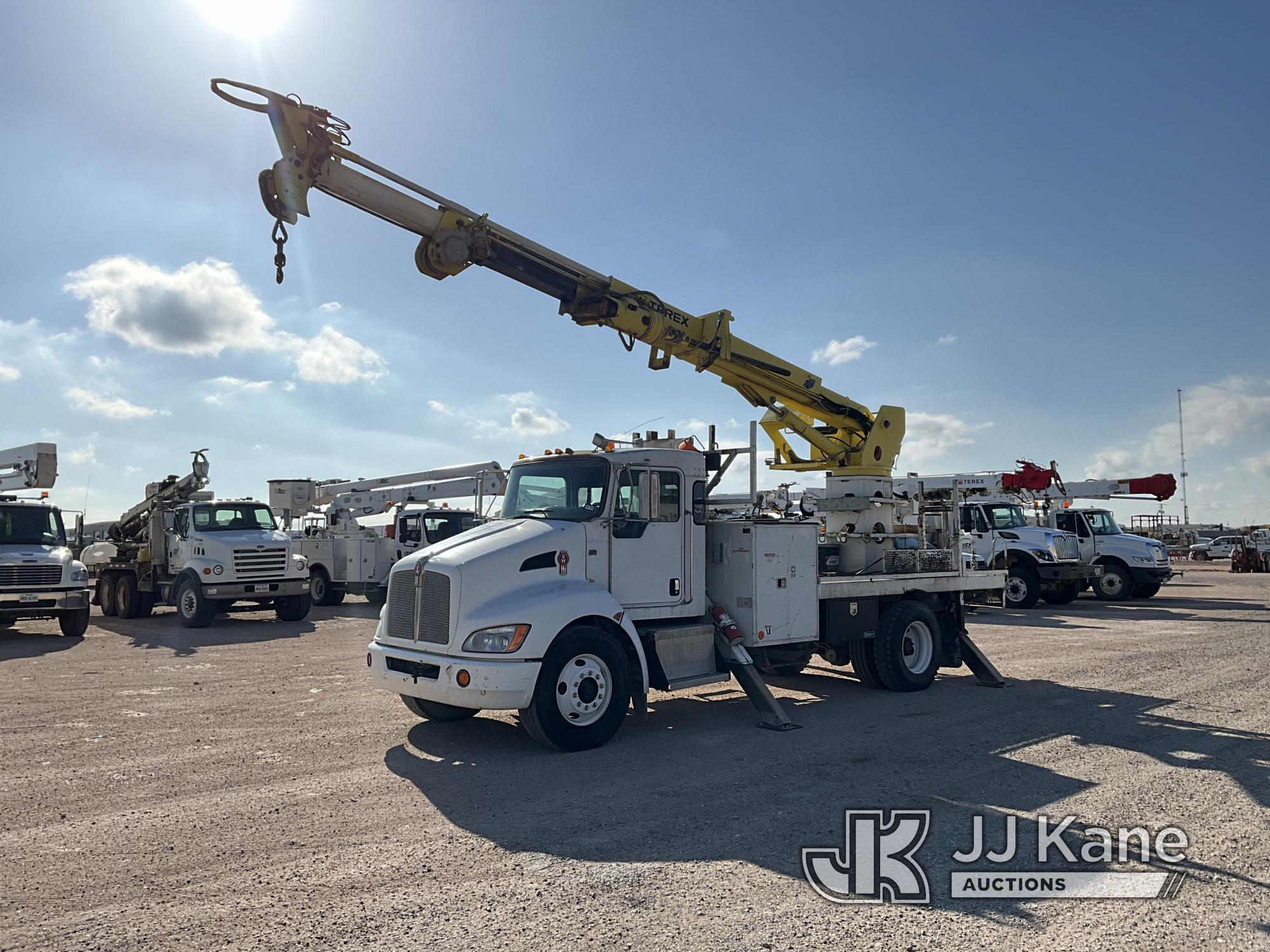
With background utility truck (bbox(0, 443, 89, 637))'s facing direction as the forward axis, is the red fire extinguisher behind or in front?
in front

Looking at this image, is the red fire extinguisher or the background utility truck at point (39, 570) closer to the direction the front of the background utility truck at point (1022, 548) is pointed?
the red fire extinguisher

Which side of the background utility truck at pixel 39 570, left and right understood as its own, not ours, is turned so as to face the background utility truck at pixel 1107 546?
left

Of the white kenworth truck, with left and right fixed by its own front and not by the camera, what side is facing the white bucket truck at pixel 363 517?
right

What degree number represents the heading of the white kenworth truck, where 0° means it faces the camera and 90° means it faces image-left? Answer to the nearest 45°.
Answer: approximately 45°

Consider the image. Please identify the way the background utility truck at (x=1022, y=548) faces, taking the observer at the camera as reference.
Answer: facing the viewer and to the right of the viewer

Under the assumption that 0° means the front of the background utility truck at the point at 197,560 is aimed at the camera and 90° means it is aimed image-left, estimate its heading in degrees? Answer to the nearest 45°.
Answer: approximately 315°

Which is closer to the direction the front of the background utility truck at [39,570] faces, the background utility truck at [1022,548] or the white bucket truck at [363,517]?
the background utility truck

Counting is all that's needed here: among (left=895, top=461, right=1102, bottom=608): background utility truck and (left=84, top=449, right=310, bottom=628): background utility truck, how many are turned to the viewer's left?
0

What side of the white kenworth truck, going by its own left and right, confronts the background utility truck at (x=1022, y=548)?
back
